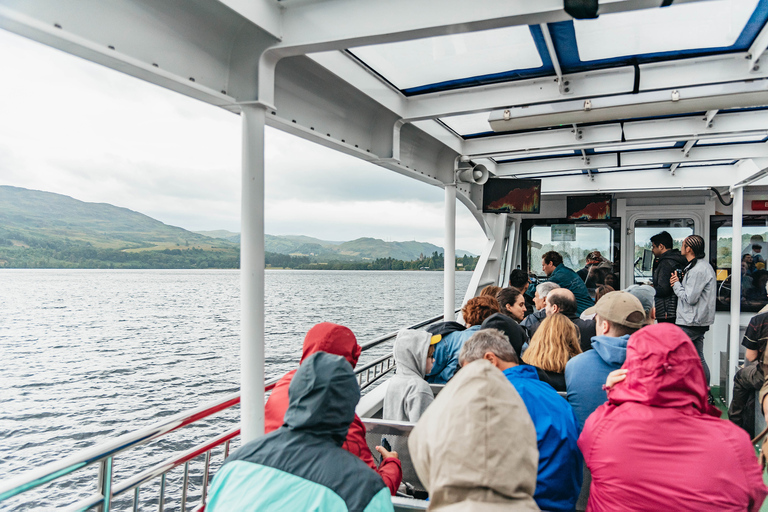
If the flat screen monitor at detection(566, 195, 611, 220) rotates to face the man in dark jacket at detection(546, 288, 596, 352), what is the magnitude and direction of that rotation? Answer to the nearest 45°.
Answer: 0° — it already faces them

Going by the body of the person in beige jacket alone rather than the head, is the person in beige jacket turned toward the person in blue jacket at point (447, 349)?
yes

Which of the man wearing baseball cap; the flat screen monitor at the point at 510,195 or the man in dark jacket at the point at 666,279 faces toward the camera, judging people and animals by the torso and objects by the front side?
the flat screen monitor

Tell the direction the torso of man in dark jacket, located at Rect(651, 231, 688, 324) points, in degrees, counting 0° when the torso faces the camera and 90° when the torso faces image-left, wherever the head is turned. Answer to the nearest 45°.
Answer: approximately 90°

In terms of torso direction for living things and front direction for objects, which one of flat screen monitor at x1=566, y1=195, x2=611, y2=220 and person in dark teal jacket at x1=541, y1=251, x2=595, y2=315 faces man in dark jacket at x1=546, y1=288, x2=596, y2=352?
the flat screen monitor

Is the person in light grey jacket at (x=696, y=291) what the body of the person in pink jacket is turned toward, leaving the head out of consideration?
yes

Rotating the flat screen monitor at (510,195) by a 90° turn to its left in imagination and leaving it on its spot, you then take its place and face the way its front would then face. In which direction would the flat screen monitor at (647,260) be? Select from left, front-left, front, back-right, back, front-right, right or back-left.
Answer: front-left

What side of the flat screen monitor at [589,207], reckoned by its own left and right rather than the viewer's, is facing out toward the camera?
front

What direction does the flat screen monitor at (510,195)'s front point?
toward the camera

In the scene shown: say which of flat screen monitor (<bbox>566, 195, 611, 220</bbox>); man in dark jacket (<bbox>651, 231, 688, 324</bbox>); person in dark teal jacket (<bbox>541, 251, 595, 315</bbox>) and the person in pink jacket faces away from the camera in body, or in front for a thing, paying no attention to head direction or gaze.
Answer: the person in pink jacket

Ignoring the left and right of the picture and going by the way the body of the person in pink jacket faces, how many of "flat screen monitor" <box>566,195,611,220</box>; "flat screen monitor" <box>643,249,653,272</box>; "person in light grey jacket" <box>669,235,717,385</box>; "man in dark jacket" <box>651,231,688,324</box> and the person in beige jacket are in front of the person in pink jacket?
4

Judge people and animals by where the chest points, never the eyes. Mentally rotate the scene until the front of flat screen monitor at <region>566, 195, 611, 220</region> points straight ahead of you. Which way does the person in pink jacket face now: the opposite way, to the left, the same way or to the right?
the opposite way

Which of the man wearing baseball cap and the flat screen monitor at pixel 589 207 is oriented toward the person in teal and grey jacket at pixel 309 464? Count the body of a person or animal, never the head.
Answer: the flat screen monitor

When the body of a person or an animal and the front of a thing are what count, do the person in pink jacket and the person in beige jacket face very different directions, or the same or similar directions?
same or similar directions

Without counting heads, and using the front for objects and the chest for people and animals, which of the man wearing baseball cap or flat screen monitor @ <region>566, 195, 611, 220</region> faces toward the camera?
the flat screen monitor

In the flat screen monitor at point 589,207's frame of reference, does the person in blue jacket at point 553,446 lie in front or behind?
in front

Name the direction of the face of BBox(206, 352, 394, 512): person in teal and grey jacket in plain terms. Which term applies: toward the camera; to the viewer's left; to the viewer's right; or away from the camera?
away from the camera

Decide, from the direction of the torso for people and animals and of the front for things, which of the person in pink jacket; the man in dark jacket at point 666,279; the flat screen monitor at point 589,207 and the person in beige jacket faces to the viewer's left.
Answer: the man in dark jacket

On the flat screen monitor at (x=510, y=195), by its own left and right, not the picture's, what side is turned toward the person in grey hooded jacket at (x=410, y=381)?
front

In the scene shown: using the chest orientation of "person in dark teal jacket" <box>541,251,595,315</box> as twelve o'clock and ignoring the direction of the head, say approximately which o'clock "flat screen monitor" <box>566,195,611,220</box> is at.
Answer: The flat screen monitor is roughly at 3 o'clock from the person in dark teal jacket.

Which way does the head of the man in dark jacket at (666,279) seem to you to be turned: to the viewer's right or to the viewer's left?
to the viewer's left
